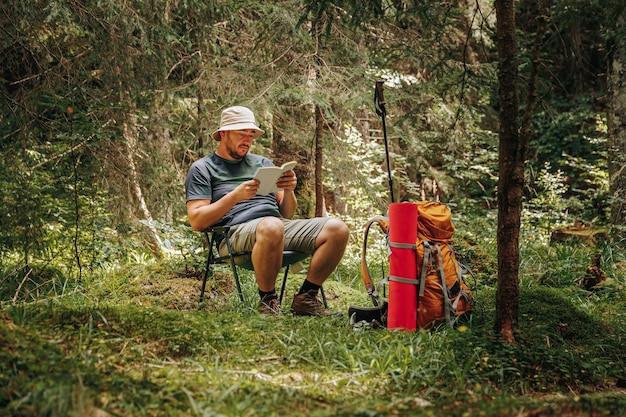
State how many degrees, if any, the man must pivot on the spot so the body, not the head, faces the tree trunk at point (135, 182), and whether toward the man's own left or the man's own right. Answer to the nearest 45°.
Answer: approximately 180°

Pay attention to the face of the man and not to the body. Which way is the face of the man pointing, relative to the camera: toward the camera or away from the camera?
toward the camera

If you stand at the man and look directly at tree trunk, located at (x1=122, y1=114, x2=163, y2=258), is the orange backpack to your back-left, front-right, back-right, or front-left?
back-right

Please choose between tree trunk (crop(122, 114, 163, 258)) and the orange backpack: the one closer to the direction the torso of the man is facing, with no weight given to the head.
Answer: the orange backpack

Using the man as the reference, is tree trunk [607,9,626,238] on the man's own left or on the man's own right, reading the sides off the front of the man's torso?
on the man's own left

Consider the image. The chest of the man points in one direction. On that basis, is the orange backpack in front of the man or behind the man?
in front

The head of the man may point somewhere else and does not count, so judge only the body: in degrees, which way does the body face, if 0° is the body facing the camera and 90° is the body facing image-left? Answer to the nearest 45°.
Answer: approximately 315°
